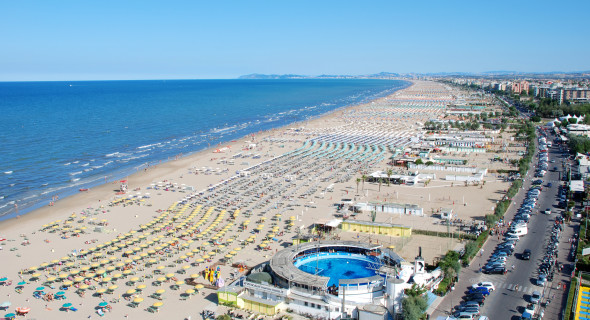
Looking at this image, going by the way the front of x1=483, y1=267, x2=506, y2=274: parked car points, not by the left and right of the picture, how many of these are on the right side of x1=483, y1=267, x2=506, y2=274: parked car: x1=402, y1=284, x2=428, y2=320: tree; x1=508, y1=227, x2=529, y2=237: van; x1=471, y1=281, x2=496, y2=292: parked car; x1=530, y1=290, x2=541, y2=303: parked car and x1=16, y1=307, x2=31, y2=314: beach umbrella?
1

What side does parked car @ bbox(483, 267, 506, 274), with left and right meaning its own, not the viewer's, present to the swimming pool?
front

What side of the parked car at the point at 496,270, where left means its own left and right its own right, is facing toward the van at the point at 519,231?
right

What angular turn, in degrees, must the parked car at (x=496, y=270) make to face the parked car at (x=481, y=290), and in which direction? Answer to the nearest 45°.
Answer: approximately 90° to its left

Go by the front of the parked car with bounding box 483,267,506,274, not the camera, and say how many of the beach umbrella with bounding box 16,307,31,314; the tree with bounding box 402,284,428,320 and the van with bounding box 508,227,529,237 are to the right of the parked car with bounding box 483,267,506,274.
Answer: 1

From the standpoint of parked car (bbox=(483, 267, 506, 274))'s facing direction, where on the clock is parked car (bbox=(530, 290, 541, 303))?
parked car (bbox=(530, 290, 541, 303)) is roughly at 8 o'clock from parked car (bbox=(483, 267, 506, 274)).

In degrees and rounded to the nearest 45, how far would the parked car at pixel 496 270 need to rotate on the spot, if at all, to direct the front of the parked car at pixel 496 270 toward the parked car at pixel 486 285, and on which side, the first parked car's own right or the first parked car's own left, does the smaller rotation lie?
approximately 90° to the first parked car's own left

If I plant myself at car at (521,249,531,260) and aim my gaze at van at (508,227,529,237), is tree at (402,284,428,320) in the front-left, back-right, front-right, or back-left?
back-left

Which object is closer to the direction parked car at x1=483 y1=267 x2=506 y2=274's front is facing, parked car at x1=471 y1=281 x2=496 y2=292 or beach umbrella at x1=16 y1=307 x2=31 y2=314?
the beach umbrella

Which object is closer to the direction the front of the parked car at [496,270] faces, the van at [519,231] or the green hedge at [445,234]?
the green hedge

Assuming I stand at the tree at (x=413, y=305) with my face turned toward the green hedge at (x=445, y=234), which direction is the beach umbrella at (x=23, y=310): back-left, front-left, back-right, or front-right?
back-left

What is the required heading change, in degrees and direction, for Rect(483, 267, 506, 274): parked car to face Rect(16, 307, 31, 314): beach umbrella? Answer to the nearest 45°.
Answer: approximately 45° to its left

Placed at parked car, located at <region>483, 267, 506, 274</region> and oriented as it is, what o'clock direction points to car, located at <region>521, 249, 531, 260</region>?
car, located at <region>521, 249, 531, 260</region> is roughly at 4 o'clock from parked car, located at <region>483, 267, 506, 274</region>.

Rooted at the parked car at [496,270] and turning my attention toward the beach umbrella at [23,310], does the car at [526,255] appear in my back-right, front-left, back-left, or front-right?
back-right

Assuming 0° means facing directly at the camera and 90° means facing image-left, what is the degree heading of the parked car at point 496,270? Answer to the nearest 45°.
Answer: approximately 90°

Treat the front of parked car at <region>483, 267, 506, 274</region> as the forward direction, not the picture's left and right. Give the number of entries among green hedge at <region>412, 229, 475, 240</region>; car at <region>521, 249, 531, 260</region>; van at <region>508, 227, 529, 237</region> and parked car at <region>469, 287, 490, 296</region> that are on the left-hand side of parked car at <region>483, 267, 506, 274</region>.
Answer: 1
